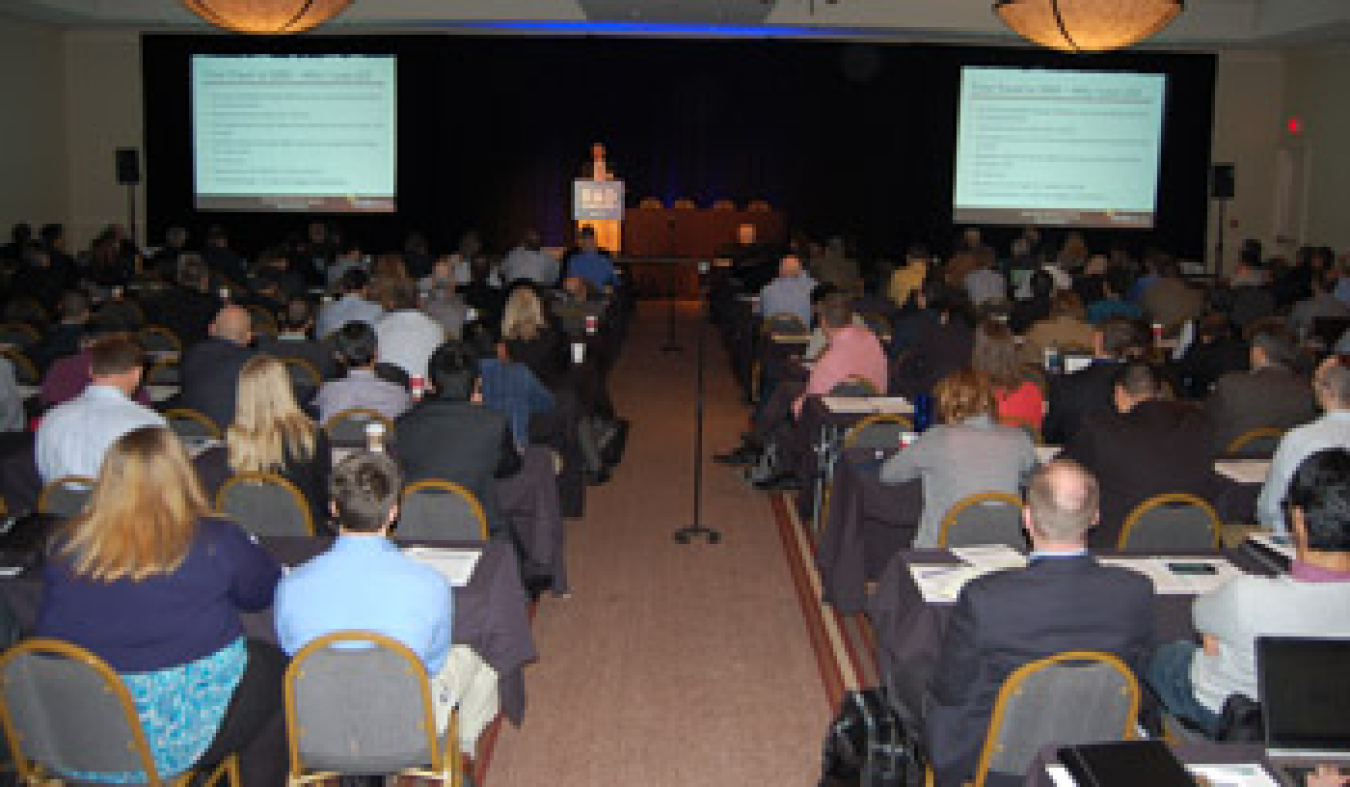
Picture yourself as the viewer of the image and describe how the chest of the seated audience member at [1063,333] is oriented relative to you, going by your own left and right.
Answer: facing away from the viewer

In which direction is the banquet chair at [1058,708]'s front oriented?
away from the camera

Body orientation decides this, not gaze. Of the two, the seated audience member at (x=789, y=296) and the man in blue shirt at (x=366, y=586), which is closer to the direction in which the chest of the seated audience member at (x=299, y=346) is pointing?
the seated audience member

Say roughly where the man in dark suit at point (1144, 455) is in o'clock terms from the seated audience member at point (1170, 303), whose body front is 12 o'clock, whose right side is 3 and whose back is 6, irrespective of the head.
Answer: The man in dark suit is roughly at 6 o'clock from the seated audience member.

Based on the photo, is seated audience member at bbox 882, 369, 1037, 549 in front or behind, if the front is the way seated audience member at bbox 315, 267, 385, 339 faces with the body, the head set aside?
behind

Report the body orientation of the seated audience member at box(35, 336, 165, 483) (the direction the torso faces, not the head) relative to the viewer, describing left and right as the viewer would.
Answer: facing away from the viewer and to the right of the viewer

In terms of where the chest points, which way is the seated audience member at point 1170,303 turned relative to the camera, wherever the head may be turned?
away from the camera

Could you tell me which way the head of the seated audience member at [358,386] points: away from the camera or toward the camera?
away from the camera

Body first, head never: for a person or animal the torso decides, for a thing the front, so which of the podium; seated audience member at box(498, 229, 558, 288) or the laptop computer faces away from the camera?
the seated audience member

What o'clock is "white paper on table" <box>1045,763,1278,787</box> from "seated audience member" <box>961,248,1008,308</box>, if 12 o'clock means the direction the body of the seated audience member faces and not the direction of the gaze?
The white paper on table is roughly at 6 o'clock from the seated audience member.
